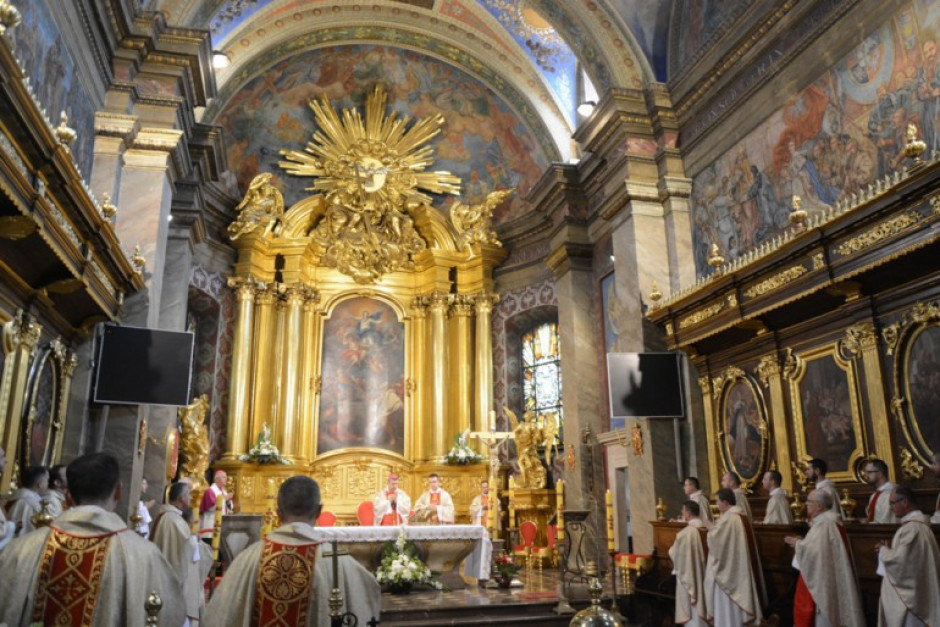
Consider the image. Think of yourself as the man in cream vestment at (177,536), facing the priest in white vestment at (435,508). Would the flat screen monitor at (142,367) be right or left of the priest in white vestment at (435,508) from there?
left

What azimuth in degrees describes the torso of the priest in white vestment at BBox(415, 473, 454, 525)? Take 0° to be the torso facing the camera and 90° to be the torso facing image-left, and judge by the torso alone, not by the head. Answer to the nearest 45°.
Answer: approximately 0°

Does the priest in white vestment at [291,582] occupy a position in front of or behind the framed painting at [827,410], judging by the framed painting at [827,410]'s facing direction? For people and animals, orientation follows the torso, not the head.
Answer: in front

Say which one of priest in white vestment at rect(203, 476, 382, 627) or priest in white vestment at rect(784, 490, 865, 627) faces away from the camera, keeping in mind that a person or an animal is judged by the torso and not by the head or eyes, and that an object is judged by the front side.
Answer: priest in white vestment at rect(203, 476, 382, 627)

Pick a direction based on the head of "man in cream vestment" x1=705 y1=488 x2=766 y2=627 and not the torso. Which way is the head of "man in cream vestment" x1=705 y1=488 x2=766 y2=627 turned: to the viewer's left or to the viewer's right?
to the viewer's left

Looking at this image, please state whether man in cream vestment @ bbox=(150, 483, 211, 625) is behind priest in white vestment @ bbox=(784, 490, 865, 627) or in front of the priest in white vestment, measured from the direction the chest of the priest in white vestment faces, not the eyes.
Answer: in front

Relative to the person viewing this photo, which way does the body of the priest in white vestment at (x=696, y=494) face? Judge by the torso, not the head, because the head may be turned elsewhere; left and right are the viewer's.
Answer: facing to the left of the viewer

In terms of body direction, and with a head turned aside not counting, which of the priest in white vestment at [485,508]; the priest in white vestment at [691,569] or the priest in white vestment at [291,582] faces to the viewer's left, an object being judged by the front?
the priest in white vestment at [691,569]

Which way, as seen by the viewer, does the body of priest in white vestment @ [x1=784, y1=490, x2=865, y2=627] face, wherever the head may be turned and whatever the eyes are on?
to the viewer's left

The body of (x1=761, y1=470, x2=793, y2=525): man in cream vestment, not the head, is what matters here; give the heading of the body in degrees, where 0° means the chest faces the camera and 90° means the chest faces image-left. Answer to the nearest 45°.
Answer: approximately 90°

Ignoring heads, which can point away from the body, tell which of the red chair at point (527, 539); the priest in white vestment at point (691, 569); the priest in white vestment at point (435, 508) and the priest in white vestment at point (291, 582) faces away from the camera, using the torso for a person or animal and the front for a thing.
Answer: the priest in white vestment at point (291, 582)

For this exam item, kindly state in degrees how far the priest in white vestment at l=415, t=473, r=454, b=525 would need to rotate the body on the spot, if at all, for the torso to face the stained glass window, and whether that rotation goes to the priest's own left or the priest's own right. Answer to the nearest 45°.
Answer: approximately 135° to the priest's own left

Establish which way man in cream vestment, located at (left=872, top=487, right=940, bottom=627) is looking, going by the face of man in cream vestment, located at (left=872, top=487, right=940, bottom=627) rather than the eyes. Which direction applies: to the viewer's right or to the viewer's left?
to the viewer's left
